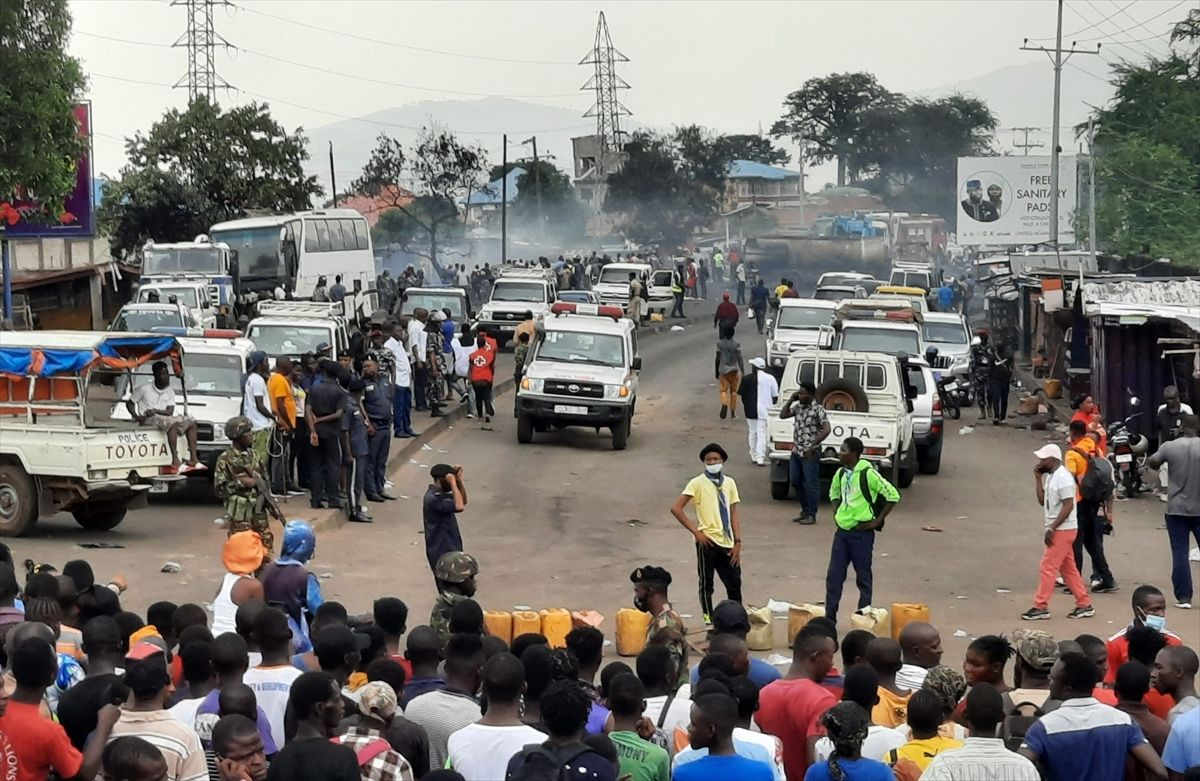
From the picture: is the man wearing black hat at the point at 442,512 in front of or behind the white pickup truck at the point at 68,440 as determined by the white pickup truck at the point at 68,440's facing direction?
behind

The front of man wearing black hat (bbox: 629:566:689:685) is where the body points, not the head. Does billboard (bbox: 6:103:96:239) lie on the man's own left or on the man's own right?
on the man's own right

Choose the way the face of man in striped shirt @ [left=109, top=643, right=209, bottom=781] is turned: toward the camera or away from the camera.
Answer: away from the camera

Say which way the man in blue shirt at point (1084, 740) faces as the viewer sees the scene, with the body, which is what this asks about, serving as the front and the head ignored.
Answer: away from the camera

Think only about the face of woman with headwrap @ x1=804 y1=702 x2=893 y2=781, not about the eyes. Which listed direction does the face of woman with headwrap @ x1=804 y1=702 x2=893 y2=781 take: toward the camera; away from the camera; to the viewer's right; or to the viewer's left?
away from the camera

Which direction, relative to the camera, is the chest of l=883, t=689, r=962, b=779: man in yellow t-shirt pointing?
away from the camera

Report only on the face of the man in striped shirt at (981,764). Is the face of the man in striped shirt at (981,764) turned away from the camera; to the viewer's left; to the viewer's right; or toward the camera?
away from the camera

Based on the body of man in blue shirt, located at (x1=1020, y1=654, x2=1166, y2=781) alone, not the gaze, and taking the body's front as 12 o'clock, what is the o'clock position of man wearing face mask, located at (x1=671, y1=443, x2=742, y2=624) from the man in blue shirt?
The man wearing face mask is roughly at 11 o'clock from the man in blue shirt.

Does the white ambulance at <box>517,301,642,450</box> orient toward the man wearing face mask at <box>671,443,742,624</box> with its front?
yes
